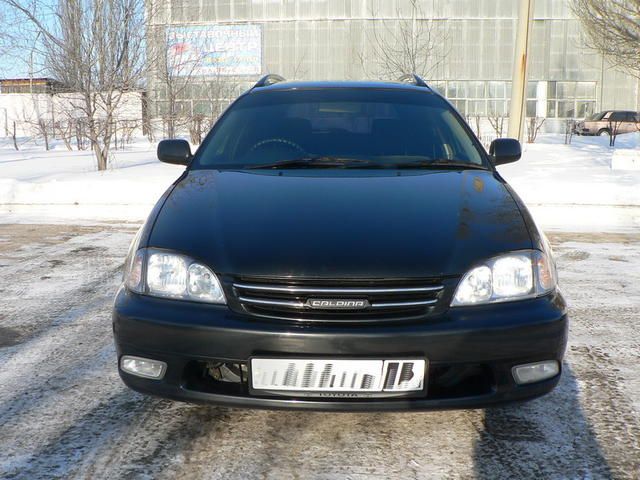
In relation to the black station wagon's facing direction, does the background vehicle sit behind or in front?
behind

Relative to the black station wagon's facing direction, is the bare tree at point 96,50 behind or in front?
behind

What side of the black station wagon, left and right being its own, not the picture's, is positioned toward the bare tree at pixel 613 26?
back

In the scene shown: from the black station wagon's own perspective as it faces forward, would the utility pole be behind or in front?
behind

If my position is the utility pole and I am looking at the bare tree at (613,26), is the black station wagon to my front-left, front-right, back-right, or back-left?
back-right

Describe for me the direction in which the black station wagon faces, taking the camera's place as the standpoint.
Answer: facing the viewer
